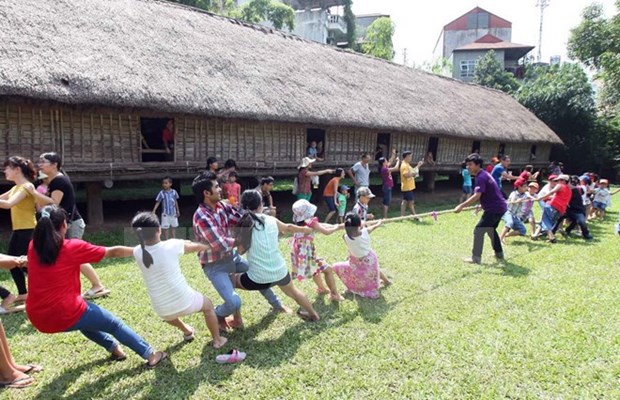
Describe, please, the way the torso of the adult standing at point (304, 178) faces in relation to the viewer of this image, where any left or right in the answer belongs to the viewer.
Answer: facing to the right of the viewer

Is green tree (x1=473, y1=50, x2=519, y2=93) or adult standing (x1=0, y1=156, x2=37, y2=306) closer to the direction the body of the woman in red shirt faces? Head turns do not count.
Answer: the green tree

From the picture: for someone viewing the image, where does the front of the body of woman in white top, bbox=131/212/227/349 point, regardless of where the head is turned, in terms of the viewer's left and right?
facing away from the viewer and to the right of the viewer

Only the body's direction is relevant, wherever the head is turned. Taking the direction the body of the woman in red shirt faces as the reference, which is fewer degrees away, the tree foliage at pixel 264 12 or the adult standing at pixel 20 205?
the tree foliage

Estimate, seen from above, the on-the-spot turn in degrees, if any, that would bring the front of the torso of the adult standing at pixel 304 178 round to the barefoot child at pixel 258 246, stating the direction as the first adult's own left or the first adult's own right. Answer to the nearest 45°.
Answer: approximately 90° to the first adult's own right

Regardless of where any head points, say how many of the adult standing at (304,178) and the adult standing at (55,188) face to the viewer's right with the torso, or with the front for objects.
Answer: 1

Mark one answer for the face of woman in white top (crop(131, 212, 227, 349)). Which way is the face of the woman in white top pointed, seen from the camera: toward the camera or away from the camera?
away from the camera

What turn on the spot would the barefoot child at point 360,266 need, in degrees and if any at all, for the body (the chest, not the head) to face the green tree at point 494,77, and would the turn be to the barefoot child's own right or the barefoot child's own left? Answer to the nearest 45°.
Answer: approximately 45° to the barefoot child's own left

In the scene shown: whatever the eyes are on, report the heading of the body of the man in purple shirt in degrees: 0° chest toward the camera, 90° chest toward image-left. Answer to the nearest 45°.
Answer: approximately 90°

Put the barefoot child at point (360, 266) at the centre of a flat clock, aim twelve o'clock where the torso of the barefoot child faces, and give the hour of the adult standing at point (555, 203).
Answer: The adult standing is roughly at 12 o'clock from the barefoot child.

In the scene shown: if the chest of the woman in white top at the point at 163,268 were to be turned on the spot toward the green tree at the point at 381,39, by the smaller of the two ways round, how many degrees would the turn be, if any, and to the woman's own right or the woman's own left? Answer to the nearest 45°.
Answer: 0° — they already face it

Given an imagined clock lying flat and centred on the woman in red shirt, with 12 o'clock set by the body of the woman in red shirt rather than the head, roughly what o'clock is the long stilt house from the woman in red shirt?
The long stilt house is roughly at 11 o'clock from the woman in red shirt.
